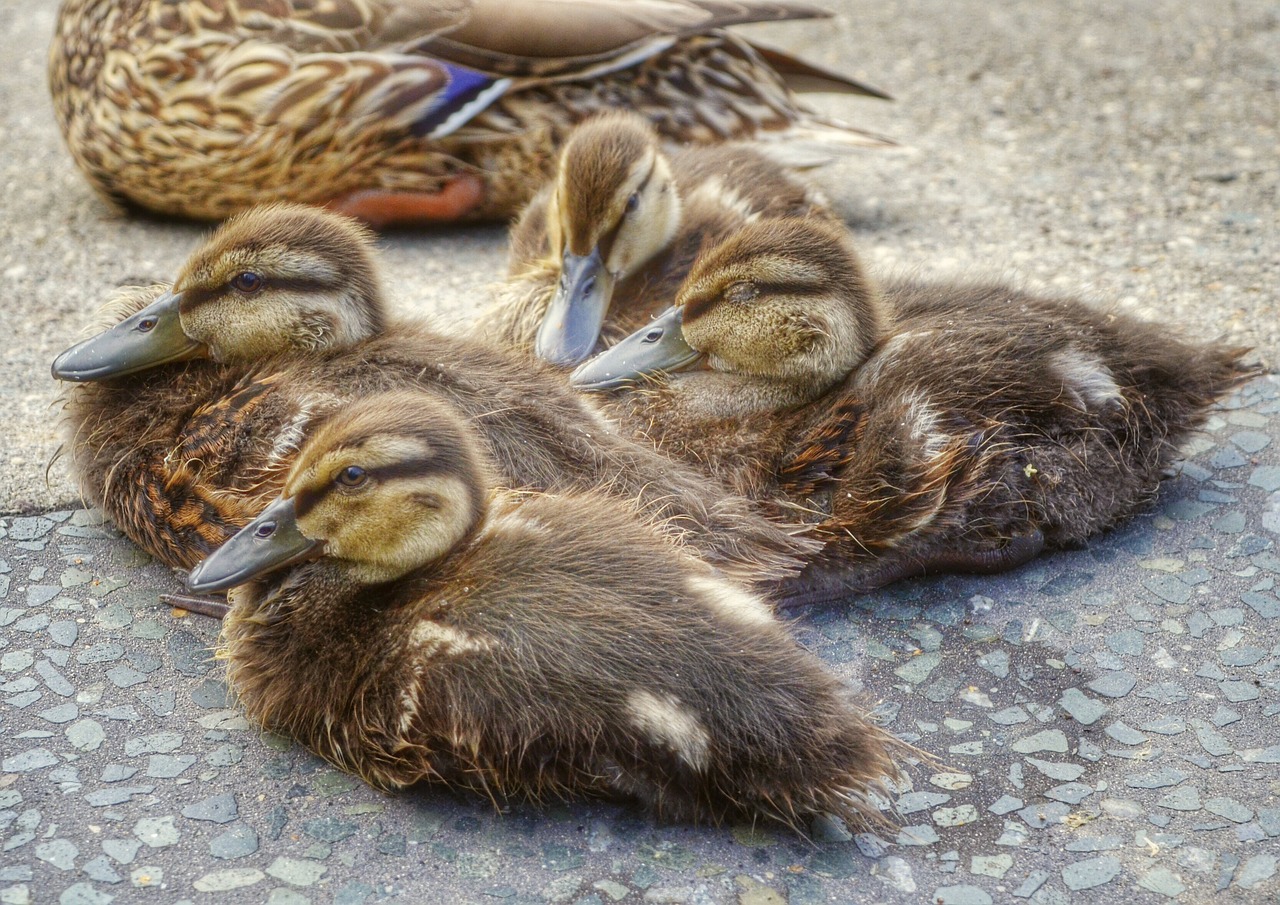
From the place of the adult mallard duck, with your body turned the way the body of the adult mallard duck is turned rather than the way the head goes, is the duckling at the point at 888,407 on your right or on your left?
on your left

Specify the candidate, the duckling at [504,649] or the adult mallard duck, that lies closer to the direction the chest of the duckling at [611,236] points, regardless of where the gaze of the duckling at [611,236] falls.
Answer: the duckling

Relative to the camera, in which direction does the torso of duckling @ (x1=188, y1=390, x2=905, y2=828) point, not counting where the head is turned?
to the viewer's left

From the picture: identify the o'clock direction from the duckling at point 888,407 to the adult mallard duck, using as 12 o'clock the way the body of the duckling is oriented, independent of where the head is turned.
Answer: The adult mallard duck is roughly at 1 o'clock from the duckling.

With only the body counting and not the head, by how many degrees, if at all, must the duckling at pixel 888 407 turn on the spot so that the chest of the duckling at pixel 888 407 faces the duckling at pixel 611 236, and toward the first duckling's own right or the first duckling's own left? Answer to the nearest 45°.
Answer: approximately 45° to the first duckling's own right

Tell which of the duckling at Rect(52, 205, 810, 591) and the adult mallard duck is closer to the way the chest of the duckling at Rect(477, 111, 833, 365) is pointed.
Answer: the duckling

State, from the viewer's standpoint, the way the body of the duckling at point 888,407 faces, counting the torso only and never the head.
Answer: to the viewer's left

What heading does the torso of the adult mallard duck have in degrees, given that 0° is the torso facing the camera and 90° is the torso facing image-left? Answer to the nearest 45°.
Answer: approximately 90°

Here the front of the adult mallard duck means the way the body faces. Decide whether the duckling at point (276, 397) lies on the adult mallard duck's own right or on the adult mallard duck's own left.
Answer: on the adult mallard duck's own left

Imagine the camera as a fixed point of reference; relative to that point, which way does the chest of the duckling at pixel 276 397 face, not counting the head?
to the viewer's left

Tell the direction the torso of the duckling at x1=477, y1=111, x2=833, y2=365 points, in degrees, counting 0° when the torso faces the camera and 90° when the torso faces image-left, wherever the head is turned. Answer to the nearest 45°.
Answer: approximately 45°

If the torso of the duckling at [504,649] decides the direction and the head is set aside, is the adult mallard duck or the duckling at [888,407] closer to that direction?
the adult mallard duck
